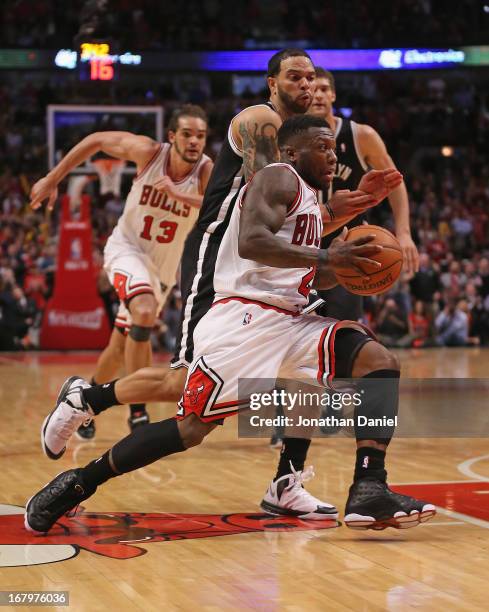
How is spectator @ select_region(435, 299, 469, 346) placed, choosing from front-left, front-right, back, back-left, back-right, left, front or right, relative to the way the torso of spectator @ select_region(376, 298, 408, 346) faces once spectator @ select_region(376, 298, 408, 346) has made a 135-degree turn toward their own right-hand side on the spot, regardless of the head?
right

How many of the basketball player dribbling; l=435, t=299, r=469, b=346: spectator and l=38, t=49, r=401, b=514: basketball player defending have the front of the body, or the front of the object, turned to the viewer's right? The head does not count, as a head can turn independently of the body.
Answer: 2

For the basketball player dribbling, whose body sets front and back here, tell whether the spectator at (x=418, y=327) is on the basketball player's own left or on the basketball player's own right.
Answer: on the basketball player's own left

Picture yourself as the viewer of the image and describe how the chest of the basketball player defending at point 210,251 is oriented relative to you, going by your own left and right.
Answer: facing to the right of the viewer

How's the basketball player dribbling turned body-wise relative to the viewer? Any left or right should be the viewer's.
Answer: facing to the right of the viewer

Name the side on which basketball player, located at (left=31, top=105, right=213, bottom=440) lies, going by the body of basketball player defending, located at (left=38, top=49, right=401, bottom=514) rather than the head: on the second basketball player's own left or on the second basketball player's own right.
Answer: on the second basketball player's own left

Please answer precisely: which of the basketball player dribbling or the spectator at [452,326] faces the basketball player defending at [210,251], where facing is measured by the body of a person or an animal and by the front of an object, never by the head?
the spectator

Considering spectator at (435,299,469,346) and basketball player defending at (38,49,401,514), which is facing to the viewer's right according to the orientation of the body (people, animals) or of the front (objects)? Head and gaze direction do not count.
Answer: the basketball player defending

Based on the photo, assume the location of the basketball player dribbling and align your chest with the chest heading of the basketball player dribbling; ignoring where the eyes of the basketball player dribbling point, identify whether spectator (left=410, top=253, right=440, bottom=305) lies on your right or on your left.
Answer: on your left

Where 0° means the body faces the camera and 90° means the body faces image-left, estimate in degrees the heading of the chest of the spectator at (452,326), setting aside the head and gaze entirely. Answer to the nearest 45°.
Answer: approximately 0°
